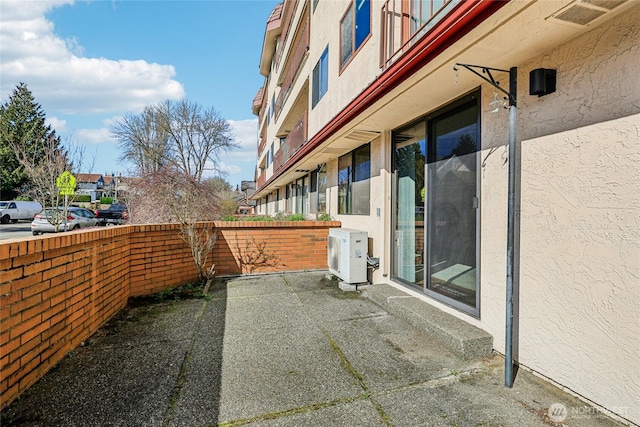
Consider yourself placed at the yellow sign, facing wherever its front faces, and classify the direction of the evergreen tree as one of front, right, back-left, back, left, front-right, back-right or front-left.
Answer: back

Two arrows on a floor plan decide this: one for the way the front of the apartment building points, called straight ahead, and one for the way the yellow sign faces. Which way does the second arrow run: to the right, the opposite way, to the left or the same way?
to the left

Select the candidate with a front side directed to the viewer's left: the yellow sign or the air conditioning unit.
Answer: the air conditioning unit

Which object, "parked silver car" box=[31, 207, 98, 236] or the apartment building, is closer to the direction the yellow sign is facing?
the apartment building

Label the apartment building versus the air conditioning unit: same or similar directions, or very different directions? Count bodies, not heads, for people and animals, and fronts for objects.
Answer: same or similar directions

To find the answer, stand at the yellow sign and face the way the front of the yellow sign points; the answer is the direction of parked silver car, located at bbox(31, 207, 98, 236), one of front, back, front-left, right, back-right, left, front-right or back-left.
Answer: back

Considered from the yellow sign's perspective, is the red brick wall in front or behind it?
in front

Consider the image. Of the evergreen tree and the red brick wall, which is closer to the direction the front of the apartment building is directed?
the red brick wall

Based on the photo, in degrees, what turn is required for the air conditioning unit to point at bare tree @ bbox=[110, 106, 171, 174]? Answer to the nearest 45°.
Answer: approximately 45° to its right

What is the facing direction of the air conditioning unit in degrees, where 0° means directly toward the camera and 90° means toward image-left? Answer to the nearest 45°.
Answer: approximately 90°

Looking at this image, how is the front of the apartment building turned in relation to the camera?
facing the viewer and to the left of the viewer

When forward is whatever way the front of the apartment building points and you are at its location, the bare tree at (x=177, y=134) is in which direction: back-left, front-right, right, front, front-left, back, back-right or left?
right

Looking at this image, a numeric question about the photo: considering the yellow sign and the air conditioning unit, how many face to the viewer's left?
1

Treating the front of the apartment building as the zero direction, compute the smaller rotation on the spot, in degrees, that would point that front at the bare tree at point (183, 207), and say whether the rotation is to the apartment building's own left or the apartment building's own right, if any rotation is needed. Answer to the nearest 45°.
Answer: approximately 45° to the apartment building's own right

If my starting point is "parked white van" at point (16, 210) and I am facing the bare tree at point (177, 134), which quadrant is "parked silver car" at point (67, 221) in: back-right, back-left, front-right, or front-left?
front-right

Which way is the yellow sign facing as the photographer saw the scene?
facing the viewer
